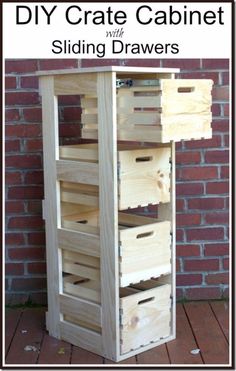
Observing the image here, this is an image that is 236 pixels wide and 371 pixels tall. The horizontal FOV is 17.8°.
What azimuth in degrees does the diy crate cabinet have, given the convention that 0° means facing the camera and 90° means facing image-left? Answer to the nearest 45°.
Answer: approximately 315°
